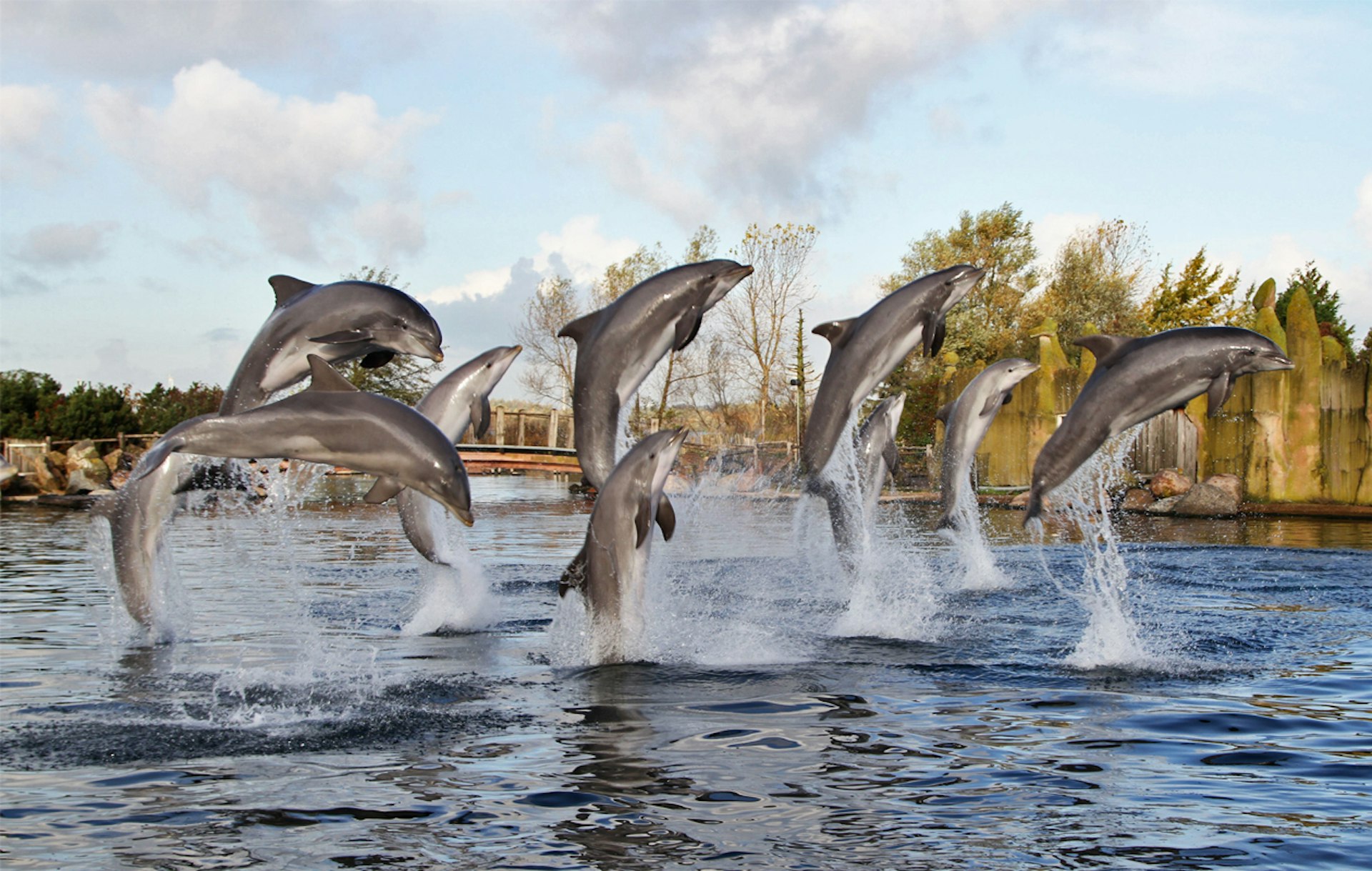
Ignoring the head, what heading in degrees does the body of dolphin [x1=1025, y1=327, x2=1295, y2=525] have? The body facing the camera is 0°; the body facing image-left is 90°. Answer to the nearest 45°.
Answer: approximately 270°

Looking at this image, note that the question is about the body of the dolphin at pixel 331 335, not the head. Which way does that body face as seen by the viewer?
to the viewer's right

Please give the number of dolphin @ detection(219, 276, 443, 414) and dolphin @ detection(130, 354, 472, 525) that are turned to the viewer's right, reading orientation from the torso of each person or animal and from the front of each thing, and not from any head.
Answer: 2

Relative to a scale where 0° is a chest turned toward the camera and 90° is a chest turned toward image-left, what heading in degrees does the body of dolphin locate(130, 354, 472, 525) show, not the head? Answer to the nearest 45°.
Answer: approximately 270°

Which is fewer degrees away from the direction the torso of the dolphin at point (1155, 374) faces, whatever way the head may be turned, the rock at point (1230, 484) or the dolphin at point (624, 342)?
the rock

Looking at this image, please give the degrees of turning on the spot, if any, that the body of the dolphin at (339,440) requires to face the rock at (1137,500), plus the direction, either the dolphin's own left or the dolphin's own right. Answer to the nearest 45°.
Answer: approximately 45° to the dolphin's own left

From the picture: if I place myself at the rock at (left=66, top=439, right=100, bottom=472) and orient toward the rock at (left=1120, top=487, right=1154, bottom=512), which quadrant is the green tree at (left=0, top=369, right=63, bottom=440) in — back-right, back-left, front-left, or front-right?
back-left

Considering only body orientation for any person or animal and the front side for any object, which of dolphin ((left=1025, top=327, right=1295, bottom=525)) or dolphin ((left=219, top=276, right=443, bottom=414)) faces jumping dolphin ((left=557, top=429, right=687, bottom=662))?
dolphin ((left=219, top=276, right=443, bottom=414))

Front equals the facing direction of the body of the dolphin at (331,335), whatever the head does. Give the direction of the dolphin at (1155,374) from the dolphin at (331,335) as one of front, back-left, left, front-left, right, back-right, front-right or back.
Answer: front

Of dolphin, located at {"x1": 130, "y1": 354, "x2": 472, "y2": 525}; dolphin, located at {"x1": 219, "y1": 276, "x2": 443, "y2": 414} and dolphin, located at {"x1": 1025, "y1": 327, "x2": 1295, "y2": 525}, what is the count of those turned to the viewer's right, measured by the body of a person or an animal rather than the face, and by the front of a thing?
3
